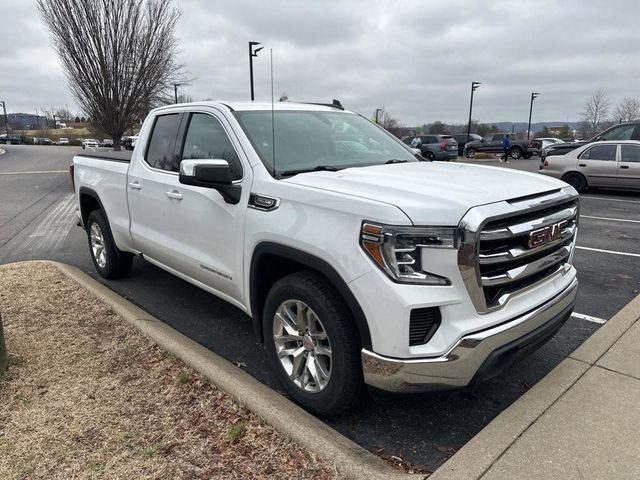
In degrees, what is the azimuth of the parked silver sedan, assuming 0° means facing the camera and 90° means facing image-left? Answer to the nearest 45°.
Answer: approximately 270°

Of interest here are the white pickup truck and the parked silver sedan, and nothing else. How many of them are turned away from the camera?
0

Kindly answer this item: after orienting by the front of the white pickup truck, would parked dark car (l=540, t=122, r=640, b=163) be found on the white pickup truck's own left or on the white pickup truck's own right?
on the white pickup truck's own left

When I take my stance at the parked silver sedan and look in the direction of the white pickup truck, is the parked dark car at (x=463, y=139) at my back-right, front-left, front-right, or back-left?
back-right

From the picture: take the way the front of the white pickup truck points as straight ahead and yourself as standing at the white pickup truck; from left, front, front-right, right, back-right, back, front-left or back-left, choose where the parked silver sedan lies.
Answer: left

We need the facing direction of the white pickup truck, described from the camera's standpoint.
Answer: facing the viewer and to the right of the viewer

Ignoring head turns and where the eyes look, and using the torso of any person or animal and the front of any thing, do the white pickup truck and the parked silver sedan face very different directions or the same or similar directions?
same or similar directions
